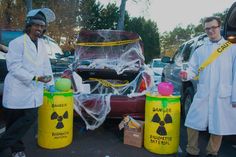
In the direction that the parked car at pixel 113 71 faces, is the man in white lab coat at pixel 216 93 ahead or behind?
behind

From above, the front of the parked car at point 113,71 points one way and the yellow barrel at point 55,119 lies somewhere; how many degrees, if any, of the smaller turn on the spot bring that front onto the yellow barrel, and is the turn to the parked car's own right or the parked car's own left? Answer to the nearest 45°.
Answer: approximately 135° to the parked car's own left

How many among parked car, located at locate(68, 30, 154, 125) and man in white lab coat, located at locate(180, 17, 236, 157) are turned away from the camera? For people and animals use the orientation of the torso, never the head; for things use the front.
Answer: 1

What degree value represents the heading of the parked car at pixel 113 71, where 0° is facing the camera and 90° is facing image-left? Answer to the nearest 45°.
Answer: approximately 180°

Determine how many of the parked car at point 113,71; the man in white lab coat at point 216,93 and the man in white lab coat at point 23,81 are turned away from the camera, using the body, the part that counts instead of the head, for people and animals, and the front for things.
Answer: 1

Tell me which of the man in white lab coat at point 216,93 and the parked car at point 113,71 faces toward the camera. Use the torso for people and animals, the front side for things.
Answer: the man in white lab coat

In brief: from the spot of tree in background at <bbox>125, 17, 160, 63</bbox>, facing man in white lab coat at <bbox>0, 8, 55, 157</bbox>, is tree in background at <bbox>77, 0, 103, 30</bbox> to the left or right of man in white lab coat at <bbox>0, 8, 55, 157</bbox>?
right

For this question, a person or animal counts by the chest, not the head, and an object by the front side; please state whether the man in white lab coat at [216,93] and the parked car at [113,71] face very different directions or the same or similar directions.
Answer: very different directions

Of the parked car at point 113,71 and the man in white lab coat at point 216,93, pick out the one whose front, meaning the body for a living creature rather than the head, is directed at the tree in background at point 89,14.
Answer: the parked car

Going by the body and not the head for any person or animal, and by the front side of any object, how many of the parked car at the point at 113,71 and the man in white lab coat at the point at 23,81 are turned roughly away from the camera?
1

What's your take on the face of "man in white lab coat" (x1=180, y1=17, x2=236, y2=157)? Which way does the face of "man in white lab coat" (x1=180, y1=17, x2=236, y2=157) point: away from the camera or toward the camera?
toward the camera

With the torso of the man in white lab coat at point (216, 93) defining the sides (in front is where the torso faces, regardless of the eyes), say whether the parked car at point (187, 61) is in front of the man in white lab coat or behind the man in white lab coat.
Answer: behind

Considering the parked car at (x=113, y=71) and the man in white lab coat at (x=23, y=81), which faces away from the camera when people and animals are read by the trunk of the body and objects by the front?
the parked car

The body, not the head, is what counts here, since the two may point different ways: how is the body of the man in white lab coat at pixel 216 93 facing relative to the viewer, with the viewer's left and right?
facing the viewer

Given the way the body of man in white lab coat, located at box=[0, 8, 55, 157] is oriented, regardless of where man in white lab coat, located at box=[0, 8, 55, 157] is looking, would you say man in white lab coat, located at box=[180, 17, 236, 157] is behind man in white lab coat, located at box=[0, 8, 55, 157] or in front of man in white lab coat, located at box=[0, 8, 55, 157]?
in front
